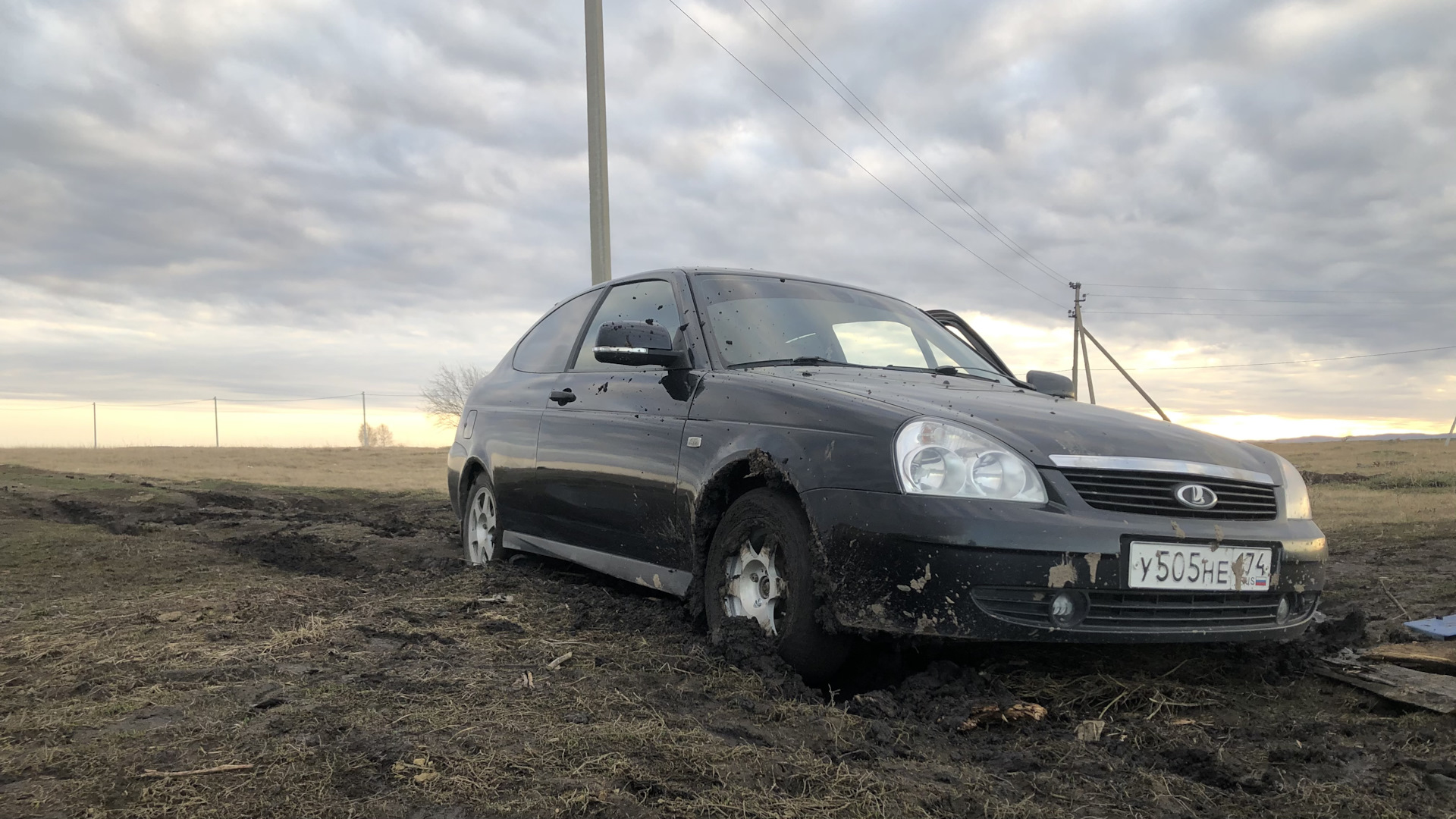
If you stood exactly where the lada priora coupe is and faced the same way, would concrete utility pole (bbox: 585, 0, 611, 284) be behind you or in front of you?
behind

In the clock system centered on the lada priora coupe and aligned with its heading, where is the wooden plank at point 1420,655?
The wooden plank is roughly at 10 o'clock from the lada priora coupe.

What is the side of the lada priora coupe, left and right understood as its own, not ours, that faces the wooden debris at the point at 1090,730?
front

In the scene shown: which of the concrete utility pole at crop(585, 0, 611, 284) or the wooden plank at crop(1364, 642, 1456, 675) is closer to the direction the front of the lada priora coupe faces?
the wooden plank

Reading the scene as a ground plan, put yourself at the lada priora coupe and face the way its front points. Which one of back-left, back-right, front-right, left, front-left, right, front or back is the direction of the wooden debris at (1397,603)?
left

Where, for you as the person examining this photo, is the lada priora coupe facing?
facing the viewer and to the right of the viewer

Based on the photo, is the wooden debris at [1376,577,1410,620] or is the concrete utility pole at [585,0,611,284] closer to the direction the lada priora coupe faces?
the wooden debris

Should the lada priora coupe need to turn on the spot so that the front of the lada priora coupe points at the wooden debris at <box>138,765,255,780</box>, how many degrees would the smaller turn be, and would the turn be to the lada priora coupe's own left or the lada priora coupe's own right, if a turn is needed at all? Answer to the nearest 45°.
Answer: approximately 90° to the lada priora coupe's own right

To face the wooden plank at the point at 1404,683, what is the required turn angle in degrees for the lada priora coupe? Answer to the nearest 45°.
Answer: approximately 45° to its left
